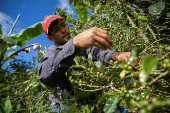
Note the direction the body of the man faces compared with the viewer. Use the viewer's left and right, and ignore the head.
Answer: facing the viewer and to the right of the viewer

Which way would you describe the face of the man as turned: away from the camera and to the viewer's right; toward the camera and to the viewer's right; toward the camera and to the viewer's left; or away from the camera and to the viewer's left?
toward the camera and to the viewer's right
